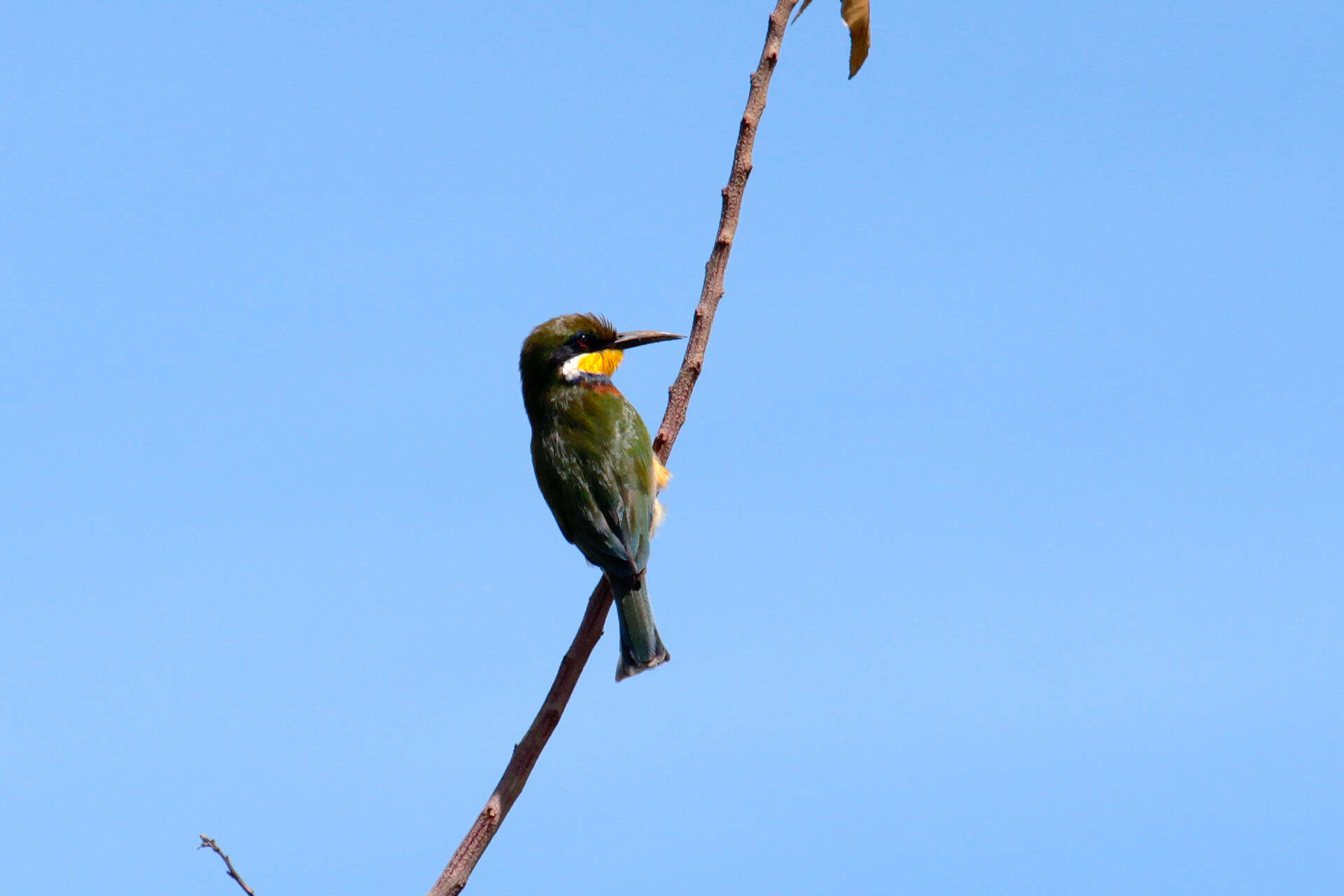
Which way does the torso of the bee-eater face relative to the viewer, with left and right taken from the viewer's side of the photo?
facing away from the viewer and to the right of the viewer

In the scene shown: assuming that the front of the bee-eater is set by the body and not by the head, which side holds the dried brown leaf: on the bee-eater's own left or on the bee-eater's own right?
on the bee-eater's own right
